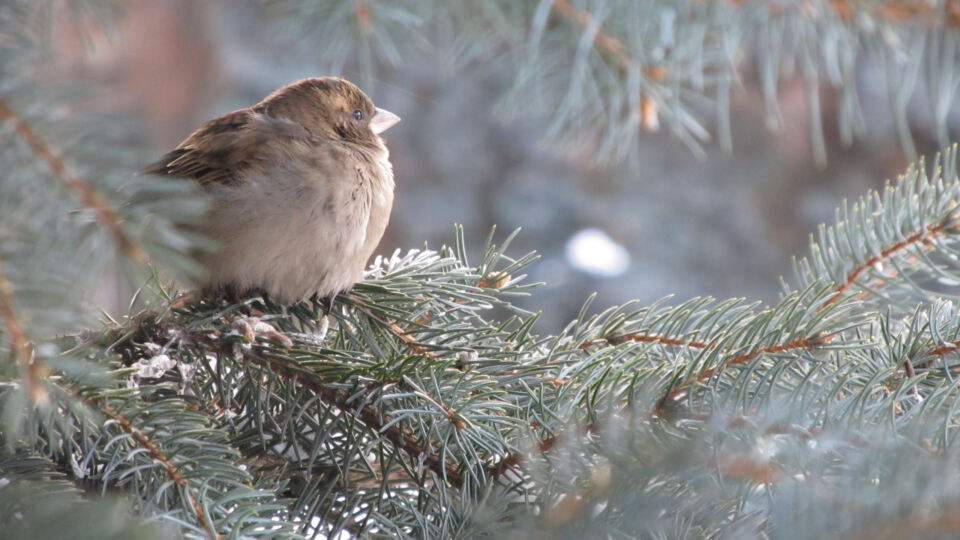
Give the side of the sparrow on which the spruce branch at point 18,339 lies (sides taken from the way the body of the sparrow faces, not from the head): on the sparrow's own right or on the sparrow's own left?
on the sparrow's own right

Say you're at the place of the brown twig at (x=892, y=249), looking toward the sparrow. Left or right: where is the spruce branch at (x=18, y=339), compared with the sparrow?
left

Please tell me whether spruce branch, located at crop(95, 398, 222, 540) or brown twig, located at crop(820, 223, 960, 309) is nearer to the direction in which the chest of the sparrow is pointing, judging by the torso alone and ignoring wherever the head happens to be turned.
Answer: the brown twig

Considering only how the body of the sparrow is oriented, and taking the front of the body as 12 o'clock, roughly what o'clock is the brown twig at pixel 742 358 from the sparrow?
The brown twig is roughly at 12 o'clock from the sparrow.

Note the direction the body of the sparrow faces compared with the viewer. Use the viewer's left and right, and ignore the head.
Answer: facing to the right of the viewer

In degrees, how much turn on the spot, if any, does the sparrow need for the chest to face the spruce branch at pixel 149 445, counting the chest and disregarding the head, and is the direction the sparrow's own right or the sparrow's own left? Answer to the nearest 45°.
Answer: approximately 90° to the sparrow's own right

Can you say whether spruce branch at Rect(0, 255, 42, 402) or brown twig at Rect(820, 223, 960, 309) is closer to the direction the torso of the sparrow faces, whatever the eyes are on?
the brown twig
